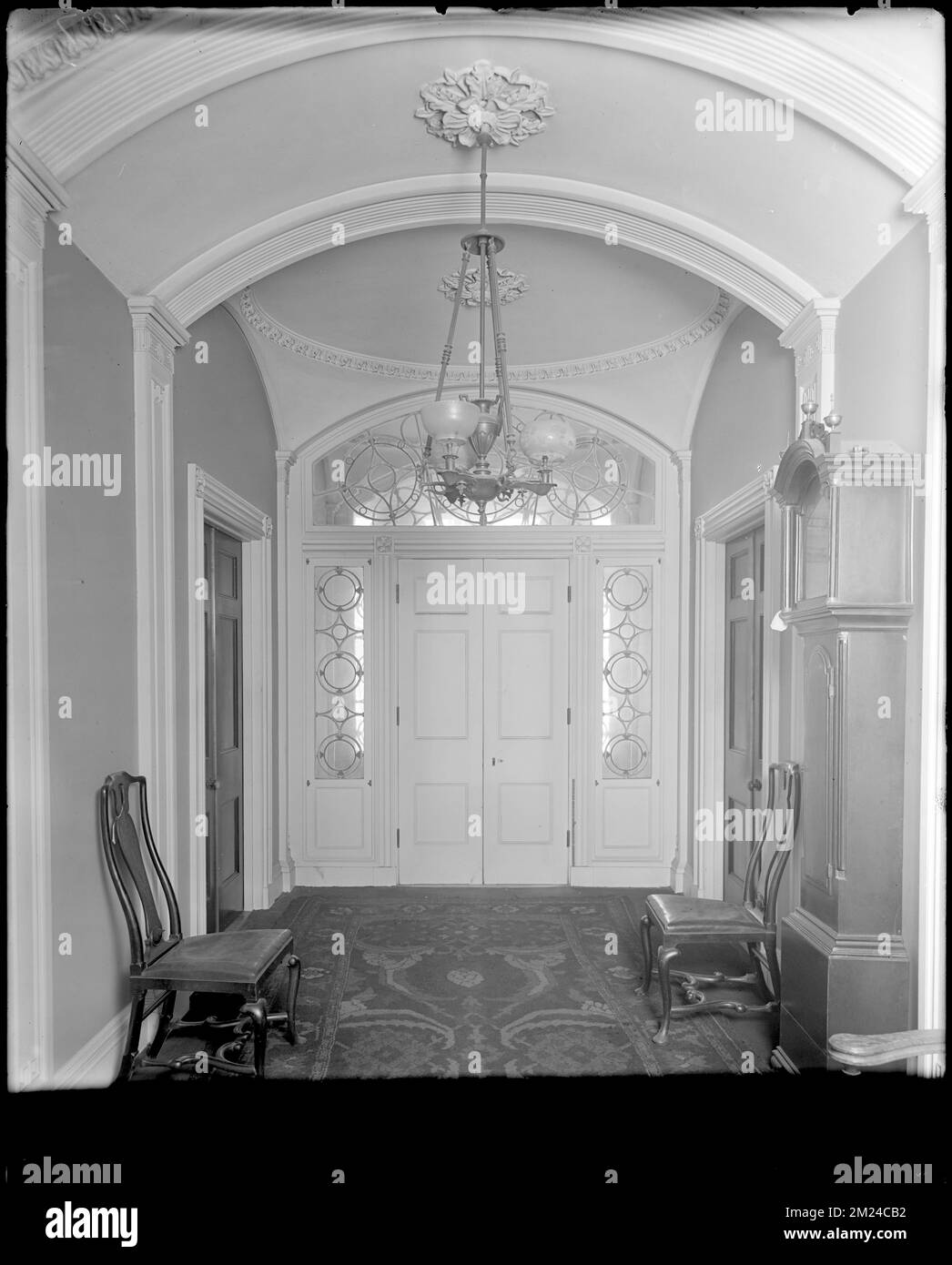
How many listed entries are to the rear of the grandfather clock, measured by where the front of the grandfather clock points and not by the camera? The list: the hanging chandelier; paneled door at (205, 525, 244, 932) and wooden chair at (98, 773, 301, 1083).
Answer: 0

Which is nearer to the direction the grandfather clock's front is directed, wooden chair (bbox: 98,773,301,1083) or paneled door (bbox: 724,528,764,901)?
the wooden chair

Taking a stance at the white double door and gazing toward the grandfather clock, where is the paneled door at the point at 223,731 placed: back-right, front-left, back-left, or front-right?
front-right

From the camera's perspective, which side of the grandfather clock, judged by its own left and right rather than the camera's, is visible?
left

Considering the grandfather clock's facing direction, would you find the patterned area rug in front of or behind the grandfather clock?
in front

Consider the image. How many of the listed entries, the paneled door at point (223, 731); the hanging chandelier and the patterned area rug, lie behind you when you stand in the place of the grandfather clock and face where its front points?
0

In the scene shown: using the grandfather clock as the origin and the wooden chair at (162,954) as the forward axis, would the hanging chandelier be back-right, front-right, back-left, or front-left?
front-right

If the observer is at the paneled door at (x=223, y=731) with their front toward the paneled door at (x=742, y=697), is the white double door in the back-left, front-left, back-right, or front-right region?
front-left

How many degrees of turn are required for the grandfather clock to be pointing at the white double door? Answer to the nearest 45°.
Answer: approximately 45° to its right

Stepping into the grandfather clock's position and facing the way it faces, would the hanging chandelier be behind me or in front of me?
in front

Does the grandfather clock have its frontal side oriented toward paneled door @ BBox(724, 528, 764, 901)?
no
